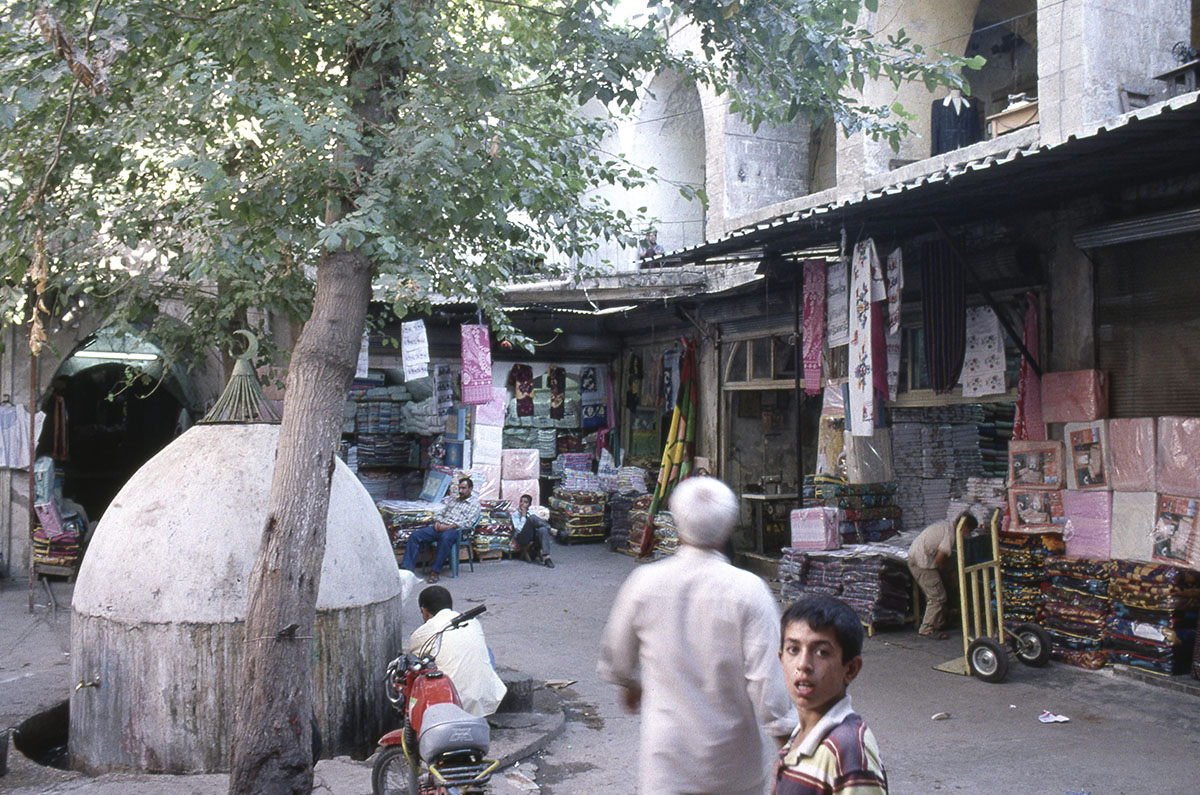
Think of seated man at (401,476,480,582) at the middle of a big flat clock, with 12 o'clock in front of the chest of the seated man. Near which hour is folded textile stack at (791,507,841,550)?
The folded textile stack is roughly at 9 o'clock from the seated man.

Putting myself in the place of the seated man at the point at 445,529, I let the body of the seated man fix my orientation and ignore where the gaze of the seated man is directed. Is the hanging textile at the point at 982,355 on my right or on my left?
on my left

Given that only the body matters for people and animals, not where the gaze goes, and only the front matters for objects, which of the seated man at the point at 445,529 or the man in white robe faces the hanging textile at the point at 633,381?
the man in white robe

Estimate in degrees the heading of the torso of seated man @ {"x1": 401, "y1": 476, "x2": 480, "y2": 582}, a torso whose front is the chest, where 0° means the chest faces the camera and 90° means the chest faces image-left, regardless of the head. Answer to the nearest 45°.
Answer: approximately 45°

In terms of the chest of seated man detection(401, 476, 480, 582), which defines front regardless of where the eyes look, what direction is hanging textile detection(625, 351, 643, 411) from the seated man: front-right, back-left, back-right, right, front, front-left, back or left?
back

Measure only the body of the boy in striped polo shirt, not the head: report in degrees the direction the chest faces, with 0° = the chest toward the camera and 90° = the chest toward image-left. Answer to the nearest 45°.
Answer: approximately 45°

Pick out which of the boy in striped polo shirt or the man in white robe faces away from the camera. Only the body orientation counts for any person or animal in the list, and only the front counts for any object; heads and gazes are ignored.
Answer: the man in white robe

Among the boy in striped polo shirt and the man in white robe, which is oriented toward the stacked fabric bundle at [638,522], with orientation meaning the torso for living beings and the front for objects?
the man in white robe

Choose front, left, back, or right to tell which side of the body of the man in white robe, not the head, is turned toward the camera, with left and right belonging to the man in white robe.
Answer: back

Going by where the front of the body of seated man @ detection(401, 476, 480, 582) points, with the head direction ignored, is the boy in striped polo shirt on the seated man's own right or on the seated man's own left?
on the seated man's own left
